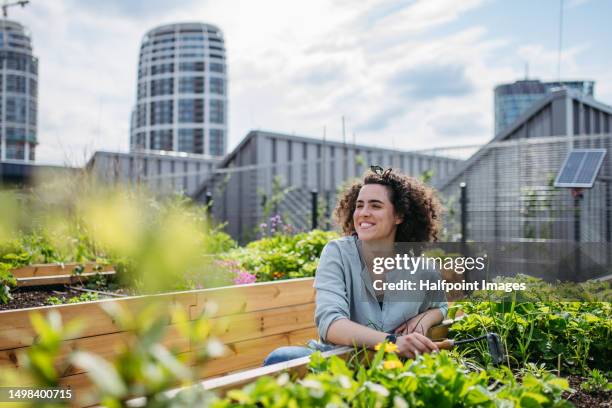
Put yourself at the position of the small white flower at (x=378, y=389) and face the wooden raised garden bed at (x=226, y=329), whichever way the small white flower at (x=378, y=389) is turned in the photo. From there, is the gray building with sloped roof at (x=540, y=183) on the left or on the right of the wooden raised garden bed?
right

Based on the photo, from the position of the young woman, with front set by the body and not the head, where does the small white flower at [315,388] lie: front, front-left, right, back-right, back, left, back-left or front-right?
front

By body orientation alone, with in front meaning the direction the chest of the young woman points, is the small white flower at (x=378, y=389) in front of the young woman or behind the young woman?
in front

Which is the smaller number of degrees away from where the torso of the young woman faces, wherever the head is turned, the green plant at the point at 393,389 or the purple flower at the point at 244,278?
the green plant

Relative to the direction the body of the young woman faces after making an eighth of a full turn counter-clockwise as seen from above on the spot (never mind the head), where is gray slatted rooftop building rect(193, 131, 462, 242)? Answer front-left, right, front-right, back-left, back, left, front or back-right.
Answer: back-left

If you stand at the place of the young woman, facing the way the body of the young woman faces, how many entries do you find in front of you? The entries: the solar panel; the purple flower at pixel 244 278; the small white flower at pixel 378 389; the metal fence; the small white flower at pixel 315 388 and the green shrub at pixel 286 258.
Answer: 2

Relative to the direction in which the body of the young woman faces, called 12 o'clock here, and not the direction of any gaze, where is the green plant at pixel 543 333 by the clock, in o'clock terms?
The green plant is roughly at 9 o'clock from the young woman.

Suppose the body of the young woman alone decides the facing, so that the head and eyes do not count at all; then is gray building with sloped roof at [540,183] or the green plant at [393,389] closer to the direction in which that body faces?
the green plant

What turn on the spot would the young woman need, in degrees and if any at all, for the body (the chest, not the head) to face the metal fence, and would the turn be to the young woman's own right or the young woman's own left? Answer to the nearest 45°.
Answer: approximately 180°

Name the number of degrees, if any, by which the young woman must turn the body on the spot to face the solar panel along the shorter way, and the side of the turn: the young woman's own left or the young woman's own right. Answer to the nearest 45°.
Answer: approximately 135° to the young woman's own left

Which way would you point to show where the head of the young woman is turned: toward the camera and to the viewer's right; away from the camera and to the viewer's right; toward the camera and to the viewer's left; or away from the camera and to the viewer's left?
toward the camera and to the viewer's left

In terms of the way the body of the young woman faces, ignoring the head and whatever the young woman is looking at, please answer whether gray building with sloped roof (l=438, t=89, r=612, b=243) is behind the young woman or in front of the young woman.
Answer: behind

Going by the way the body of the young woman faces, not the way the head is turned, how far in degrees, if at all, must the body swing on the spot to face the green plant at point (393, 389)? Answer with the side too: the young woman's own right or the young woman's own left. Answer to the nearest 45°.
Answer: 0° — they already face it

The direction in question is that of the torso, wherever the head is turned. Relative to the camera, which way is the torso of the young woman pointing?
toward the camera
